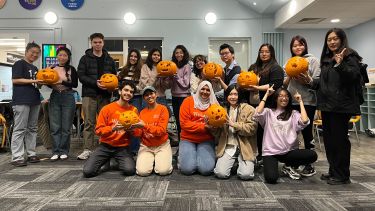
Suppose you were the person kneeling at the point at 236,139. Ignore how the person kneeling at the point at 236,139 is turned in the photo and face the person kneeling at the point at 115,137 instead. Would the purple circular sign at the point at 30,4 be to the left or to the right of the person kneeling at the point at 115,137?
right

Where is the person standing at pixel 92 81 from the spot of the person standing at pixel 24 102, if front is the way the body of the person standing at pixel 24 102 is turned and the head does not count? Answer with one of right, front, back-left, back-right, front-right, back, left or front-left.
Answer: front-left

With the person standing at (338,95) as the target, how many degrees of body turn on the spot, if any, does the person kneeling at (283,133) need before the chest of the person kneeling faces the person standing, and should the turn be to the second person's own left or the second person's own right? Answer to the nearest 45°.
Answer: approximately 90° to the second person's own left

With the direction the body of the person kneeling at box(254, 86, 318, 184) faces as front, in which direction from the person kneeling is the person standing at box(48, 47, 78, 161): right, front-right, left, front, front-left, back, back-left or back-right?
right

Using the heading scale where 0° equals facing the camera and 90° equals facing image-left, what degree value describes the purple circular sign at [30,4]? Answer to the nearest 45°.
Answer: approximately 0°

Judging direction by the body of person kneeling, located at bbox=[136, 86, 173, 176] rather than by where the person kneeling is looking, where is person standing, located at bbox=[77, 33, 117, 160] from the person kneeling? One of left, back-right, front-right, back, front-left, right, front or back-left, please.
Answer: back-right

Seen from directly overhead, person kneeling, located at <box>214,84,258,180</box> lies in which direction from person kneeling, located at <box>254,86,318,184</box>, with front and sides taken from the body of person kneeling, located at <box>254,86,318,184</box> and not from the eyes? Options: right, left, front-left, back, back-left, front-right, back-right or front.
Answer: right
